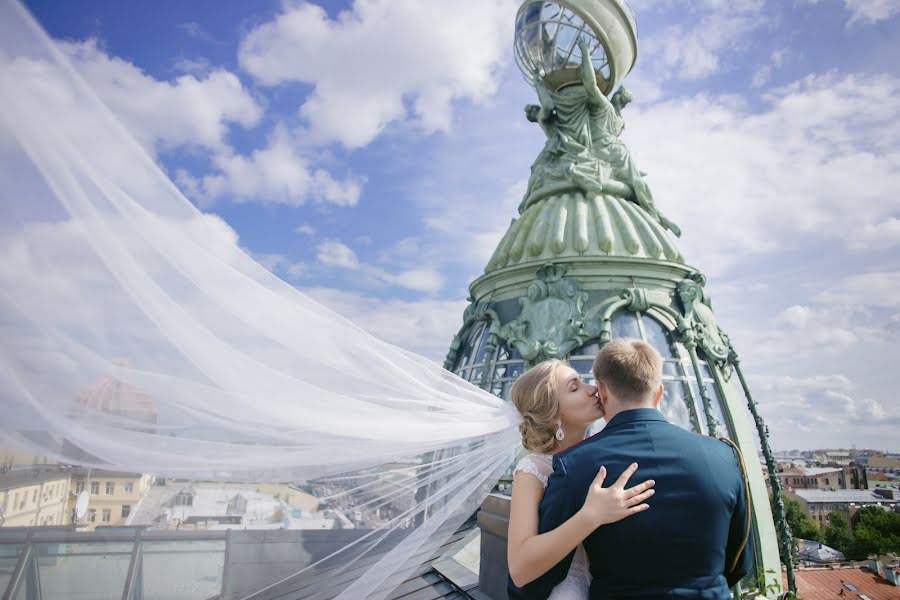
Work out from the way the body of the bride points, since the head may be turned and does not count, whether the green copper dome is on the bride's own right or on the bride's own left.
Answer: on the bride's own left

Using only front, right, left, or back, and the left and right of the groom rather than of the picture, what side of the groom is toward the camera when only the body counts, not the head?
back

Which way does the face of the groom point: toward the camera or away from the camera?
away from the camera

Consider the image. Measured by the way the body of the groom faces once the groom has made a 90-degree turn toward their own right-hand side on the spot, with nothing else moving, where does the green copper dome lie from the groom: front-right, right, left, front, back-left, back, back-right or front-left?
left

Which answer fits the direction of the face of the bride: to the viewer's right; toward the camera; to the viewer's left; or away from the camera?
to the viewer's right
